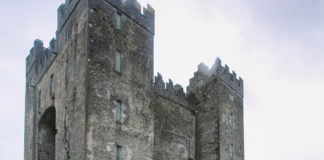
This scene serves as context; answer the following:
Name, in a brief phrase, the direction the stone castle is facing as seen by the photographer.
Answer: facing the viewer and to the left of the viewer
